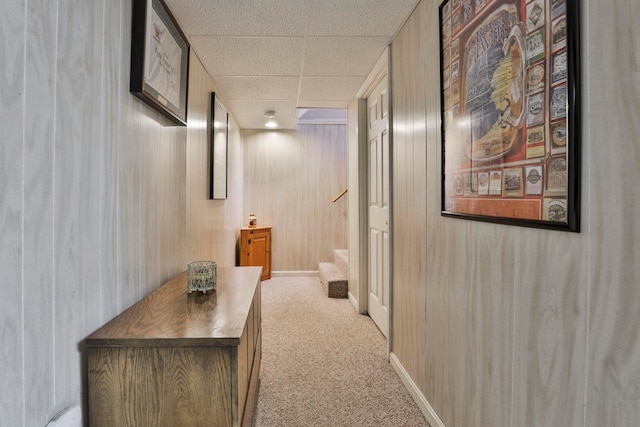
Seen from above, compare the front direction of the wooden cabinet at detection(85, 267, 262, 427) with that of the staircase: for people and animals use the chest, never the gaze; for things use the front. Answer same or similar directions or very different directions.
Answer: very different directions

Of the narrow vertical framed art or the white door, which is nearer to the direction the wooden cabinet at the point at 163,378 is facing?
the white door

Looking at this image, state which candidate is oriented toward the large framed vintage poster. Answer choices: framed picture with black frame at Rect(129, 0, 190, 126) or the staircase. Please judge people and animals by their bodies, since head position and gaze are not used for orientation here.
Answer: the framed picture with black frame

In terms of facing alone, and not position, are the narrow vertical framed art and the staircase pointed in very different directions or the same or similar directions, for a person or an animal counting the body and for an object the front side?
very different directions

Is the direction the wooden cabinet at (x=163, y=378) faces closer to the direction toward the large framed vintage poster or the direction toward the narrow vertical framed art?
the large framed vintage poster

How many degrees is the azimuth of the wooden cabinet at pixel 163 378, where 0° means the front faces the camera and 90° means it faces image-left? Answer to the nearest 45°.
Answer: approximately 270°

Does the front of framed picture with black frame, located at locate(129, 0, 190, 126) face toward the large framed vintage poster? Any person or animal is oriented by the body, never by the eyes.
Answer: yes

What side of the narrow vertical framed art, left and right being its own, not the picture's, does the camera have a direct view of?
right

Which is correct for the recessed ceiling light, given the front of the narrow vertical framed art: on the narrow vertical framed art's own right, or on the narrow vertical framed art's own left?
on the narrow vertical framed art's own left

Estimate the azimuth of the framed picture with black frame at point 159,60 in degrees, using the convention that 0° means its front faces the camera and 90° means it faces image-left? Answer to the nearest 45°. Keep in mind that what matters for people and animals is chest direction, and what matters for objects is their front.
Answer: approximately 315°

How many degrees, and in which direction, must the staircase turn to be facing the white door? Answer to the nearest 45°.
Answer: approximately 90° to its left

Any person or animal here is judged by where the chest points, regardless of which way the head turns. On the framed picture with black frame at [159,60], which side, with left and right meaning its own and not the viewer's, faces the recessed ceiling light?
left
